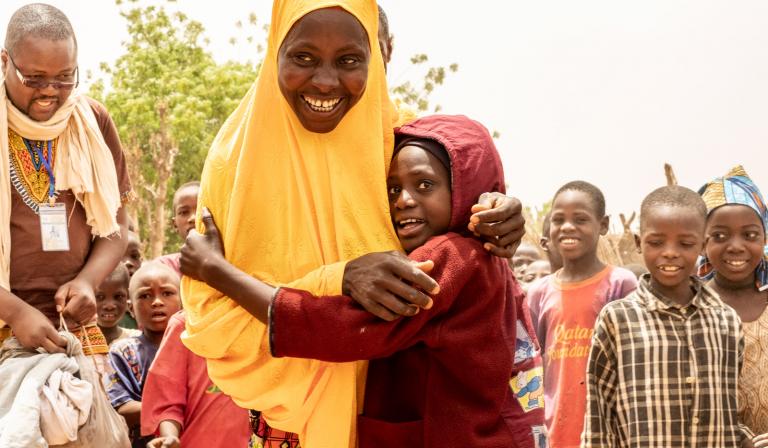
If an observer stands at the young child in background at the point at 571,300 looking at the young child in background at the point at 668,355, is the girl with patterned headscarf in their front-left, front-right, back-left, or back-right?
front-left

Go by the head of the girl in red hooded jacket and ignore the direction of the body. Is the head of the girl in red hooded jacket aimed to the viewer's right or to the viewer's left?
to the viewer's left

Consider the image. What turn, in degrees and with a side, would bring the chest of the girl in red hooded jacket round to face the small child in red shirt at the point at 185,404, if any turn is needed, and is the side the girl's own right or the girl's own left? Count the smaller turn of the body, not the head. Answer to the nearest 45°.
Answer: approximately 45° to the girl's own right

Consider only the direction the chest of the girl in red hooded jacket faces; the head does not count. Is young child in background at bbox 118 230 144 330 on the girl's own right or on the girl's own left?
on the girl's own right

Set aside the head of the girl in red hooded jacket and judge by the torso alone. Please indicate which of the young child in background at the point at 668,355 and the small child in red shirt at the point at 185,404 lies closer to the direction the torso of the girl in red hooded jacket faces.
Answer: the small child in red shirt

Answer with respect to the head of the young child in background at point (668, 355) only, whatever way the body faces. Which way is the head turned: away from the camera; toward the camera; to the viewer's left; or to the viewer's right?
toward the camera

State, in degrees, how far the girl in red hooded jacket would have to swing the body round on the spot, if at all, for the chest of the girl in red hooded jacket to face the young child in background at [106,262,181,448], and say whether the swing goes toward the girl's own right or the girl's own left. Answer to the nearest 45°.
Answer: approximately 45° to the girl's own right

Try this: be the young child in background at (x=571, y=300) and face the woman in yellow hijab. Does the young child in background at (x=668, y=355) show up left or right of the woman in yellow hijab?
left

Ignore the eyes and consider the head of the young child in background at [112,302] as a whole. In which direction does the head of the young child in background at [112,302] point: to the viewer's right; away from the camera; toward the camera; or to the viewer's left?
toward the camera

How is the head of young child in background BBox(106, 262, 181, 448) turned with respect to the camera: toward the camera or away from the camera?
toward the camera

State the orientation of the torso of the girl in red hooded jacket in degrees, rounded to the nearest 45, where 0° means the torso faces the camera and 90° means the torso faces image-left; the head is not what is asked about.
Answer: approximately 90°

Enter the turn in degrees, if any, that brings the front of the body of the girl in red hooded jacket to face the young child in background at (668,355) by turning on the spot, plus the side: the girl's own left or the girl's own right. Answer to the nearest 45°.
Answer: approximately 135° to the girl's own right

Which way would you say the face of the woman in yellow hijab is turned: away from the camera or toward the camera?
toward the camera

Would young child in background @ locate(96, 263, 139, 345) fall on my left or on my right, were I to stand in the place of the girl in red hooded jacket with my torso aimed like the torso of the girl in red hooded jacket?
on my right
